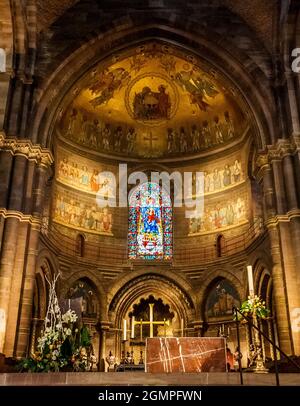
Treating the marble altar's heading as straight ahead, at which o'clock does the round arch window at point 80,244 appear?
The round arch window is roughly at 5 o'clock from the marble altar.

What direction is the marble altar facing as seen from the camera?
toward the camera

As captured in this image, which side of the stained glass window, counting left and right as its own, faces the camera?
front

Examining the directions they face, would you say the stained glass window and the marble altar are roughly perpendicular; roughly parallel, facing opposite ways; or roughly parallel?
roughly parallel

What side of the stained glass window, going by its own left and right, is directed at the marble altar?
front

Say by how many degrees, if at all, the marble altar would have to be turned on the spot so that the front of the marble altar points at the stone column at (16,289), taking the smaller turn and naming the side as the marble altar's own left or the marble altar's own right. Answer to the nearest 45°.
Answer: approximately 135° to the marble altar's own right

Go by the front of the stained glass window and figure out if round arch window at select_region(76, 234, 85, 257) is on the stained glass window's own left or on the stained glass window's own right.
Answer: on the stained glass window's own right

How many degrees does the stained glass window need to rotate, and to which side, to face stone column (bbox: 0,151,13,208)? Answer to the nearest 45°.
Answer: approximately 45° to its right

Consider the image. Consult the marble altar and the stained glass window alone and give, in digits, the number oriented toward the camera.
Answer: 2

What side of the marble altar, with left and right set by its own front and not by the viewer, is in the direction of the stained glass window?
back

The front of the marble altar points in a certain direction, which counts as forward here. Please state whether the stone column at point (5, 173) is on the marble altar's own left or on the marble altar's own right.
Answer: on the marble altar's own right

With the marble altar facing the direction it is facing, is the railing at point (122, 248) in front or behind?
behind

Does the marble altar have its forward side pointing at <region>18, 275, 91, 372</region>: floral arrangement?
no

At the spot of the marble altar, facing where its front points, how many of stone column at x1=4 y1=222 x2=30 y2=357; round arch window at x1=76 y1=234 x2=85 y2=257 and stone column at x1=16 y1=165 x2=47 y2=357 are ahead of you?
0

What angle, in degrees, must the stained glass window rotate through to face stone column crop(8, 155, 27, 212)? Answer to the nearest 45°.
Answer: approximately 45° to its right

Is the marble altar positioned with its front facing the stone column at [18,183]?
no

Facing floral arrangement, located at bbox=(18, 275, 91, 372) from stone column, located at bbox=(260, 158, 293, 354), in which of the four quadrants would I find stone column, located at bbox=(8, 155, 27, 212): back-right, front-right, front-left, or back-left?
front-right
